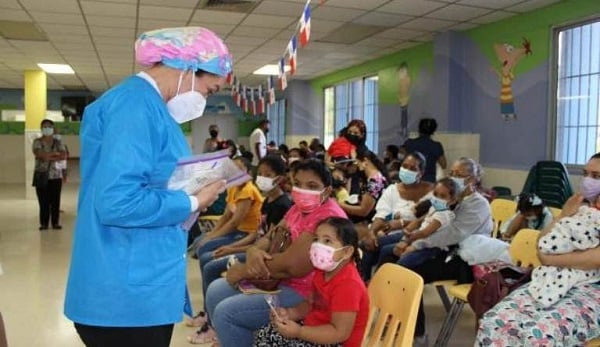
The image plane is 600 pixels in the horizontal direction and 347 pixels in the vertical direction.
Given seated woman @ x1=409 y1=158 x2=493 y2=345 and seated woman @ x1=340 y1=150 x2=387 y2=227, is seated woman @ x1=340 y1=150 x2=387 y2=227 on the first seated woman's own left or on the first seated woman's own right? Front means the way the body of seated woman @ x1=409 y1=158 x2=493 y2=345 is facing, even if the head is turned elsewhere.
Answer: on the first seated woman's own right

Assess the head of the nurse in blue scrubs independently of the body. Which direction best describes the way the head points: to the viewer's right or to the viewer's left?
to the viewer's right

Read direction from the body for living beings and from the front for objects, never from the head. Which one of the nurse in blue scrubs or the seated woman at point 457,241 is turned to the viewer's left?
the seated woman

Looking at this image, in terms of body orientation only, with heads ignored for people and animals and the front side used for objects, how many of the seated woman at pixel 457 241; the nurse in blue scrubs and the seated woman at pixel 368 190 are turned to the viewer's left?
2

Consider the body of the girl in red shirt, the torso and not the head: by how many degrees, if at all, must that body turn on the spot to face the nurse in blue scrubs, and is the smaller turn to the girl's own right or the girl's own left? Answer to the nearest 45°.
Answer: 0° — they already face them

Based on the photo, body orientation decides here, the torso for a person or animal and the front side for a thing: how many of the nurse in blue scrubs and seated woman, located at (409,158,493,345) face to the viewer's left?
1

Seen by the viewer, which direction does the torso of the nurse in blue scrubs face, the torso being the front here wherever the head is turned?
to the viewer's right

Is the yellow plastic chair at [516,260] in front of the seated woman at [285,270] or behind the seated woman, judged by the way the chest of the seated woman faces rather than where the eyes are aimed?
behind

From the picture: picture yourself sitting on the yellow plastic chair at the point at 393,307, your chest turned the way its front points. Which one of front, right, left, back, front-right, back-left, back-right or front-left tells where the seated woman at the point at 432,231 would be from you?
back-right

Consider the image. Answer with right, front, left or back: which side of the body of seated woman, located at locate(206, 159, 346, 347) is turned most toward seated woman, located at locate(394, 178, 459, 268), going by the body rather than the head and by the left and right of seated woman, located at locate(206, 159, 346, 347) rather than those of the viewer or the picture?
back
